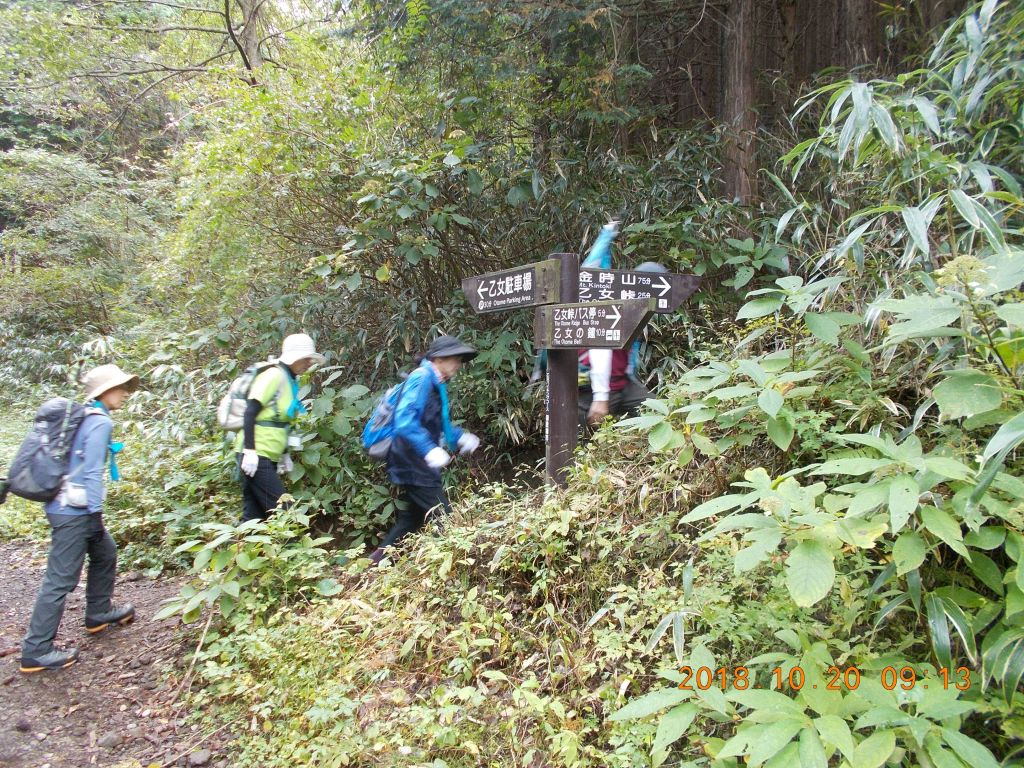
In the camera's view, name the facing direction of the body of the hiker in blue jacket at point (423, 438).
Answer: to the viewer's right

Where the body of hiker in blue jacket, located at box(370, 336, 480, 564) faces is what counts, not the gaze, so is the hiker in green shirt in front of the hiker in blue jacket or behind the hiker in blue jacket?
behind

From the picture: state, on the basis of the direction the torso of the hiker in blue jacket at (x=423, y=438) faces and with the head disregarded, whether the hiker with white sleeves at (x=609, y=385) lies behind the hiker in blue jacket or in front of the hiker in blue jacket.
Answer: in front

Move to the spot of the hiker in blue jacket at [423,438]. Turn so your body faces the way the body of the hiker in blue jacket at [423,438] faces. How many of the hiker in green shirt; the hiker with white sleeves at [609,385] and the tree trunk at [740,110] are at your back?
1

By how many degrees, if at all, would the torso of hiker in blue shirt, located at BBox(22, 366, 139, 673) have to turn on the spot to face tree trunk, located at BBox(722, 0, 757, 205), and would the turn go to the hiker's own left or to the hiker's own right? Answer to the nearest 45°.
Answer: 0° — they already face it

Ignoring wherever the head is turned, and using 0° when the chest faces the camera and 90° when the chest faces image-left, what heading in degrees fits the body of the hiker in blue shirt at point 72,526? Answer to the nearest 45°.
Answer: approximately 270°
